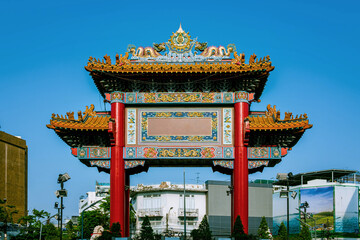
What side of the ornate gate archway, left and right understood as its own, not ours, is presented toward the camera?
front
